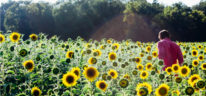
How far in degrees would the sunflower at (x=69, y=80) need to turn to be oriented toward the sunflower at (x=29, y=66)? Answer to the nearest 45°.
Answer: approximately 135° to its right

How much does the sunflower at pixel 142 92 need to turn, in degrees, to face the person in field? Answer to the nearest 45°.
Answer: approximately 180°

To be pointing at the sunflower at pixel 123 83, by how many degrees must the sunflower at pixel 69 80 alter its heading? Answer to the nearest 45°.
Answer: approximately 45° to its left

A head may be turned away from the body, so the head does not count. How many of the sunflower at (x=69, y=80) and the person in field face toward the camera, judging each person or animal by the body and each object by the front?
1

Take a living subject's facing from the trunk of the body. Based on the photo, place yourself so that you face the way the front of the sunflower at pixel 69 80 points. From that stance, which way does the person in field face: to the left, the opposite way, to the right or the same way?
the opposite way

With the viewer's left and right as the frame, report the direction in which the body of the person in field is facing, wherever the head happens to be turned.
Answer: facing away from the viewer and to the left of the viewer

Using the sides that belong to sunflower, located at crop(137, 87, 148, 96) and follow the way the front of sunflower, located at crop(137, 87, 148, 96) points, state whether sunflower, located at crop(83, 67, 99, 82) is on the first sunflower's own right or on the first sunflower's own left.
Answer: on the first sunflower's own right

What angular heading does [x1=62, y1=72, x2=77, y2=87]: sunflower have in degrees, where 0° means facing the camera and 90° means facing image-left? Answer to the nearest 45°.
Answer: approximately 0°

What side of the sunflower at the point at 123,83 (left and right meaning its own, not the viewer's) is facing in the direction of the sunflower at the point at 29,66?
right

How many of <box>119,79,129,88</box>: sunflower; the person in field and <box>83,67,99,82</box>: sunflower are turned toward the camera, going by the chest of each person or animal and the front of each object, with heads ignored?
2
